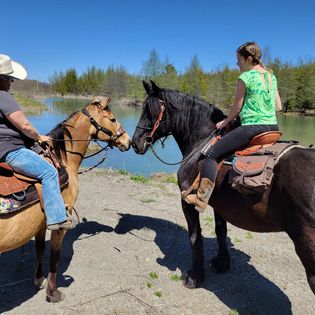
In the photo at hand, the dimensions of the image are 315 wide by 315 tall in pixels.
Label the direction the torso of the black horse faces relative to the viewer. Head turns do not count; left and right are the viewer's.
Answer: facing away from the viewer and to the left of the viewer

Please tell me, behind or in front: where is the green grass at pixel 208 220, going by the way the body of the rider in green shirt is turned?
in front

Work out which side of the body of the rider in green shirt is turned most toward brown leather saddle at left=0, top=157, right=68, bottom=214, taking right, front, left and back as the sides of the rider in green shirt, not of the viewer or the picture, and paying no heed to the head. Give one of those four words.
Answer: left

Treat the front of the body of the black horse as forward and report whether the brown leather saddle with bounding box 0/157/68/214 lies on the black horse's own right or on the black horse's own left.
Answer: on the black horse's own left

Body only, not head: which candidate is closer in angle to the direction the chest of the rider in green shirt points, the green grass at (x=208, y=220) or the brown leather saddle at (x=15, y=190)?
the green grass

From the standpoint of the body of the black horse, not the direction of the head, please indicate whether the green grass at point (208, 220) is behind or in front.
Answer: in front

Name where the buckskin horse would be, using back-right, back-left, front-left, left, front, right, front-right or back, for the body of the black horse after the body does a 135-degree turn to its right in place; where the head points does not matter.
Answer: back

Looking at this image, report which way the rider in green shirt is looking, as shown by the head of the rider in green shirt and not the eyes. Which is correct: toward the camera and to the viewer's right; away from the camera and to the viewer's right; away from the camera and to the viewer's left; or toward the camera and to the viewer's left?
away from the camera and to the viewer's left

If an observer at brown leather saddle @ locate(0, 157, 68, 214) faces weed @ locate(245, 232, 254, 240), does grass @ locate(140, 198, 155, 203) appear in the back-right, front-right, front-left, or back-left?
front-left

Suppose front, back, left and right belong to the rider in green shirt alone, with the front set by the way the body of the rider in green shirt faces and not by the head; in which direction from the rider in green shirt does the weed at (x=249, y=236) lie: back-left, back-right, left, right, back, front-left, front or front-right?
front-right

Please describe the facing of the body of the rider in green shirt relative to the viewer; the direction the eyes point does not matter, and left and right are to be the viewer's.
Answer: facing away from the viewer and to the left of the viewer

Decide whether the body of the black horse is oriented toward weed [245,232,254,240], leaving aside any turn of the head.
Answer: no
